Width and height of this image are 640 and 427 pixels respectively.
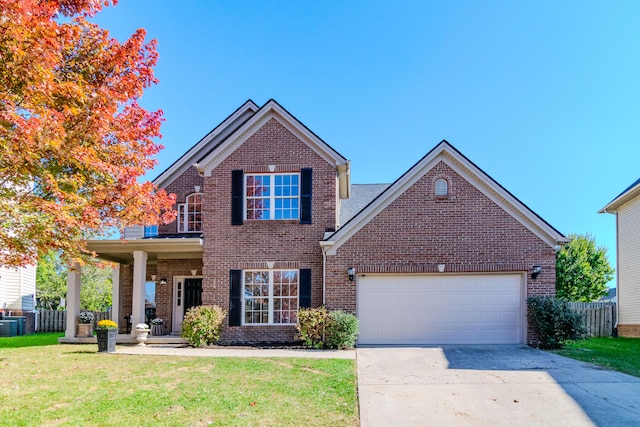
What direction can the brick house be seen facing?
toward the camera

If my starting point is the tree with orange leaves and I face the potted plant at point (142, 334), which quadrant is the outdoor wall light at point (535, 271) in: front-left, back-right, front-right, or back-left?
front-right

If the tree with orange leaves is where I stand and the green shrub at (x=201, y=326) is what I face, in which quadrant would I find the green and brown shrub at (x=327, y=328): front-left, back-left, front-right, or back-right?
front-right

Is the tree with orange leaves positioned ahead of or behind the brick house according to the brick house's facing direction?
ahead
